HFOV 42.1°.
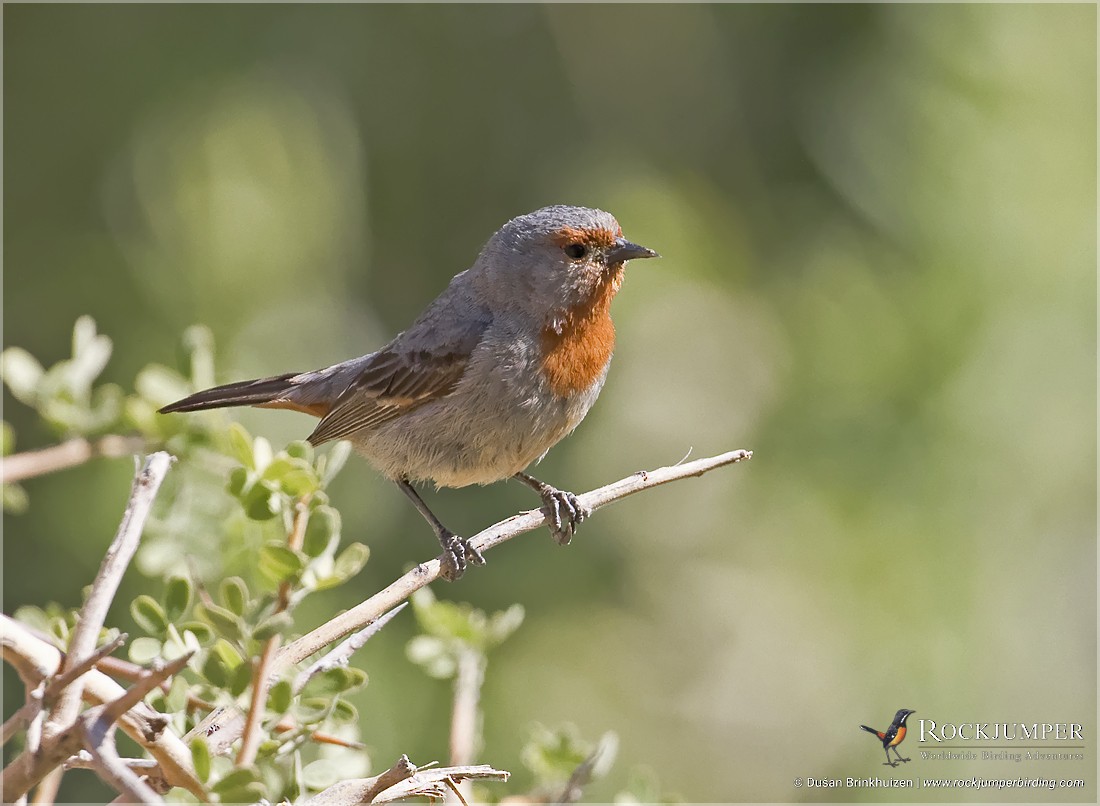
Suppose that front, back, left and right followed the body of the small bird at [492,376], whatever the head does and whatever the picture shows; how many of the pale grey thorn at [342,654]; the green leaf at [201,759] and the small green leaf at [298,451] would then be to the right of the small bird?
3

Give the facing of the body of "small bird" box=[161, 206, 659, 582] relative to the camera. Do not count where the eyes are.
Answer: to the viewer's right

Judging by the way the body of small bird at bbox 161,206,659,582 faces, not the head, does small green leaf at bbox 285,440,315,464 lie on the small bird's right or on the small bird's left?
on the small bird's right

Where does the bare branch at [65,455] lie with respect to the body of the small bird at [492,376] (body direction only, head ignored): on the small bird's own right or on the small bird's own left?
on the small bird's own right

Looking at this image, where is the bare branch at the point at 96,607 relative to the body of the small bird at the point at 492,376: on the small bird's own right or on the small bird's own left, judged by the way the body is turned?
on the small bird's own right
